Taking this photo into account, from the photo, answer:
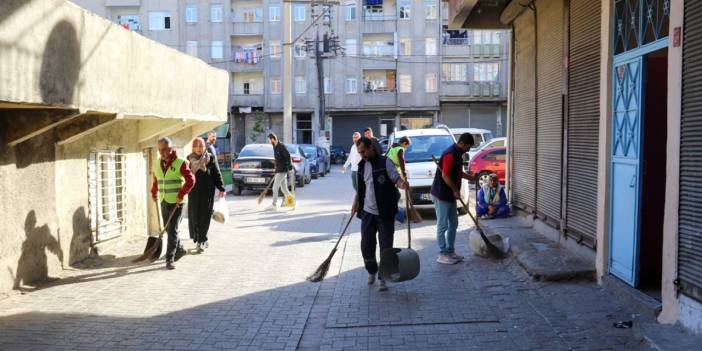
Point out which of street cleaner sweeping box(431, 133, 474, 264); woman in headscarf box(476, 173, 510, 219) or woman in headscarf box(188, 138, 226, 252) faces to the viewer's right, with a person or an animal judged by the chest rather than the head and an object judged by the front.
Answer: the street cleaner sweeping

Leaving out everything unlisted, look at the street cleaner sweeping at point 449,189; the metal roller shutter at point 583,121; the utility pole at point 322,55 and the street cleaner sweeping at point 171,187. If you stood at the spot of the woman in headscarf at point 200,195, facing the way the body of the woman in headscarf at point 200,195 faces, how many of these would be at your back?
1

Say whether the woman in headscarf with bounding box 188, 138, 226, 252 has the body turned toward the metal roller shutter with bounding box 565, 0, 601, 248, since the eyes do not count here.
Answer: no

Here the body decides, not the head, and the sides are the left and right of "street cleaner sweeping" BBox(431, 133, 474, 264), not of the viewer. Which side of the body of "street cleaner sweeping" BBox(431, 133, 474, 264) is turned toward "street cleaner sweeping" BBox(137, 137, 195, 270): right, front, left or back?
back

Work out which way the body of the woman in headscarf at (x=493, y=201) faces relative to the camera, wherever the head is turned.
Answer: toward the camera

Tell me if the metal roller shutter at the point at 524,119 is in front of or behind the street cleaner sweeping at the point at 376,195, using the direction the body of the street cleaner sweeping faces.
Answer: behind

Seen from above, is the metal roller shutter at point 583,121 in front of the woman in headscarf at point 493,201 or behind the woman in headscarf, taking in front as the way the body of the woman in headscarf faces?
in front

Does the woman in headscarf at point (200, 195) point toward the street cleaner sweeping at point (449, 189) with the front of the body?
no

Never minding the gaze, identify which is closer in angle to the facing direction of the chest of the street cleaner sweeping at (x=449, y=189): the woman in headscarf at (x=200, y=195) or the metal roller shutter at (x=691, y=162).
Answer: the metal roller shutter

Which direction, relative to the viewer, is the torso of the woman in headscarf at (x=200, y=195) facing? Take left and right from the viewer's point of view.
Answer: facing the viewer
